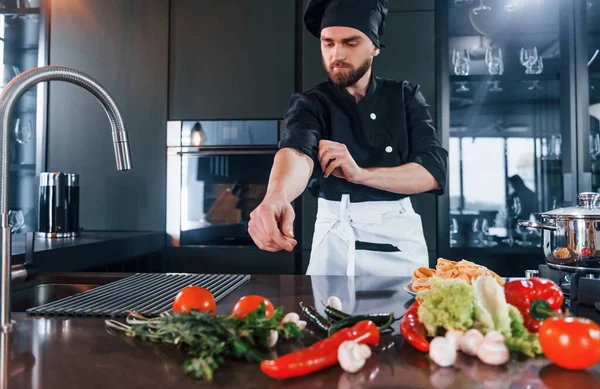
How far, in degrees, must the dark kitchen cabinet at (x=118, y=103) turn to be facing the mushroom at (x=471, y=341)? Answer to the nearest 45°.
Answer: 0° — it already faces it

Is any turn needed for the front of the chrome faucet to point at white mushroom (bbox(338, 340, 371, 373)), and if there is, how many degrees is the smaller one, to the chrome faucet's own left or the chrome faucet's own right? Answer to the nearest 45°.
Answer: approximately 45° to the chrome faucet's own right

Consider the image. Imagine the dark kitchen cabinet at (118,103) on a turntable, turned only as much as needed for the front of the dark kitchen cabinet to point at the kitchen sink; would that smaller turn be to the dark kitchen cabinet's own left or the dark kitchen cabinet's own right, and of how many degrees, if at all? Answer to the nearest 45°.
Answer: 0° — it already faces it

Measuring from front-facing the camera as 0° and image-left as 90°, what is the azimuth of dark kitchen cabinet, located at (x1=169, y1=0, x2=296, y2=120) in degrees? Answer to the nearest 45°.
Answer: approximately 0°

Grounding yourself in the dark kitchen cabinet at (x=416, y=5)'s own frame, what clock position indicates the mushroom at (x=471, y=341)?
The mushroom is roughly at 12 o'clock from the dark kitchen cabinet.

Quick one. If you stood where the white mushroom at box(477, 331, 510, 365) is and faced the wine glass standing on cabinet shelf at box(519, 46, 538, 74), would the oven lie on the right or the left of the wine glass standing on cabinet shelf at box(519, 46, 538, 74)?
left

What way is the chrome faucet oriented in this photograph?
to the viewer's right

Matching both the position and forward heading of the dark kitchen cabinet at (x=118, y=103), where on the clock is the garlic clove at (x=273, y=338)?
The garlic clove is roughly at 12 o'clock from the dark kitchen cabinet.

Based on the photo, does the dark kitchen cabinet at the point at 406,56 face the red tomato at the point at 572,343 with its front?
yes

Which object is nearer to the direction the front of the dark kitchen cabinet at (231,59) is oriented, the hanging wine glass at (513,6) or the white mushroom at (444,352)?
the white mushroom

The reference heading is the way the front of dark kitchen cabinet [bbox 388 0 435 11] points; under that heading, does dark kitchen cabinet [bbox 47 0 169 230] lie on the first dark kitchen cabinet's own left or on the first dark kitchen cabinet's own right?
on the first dark kitchen cabinet's own right
